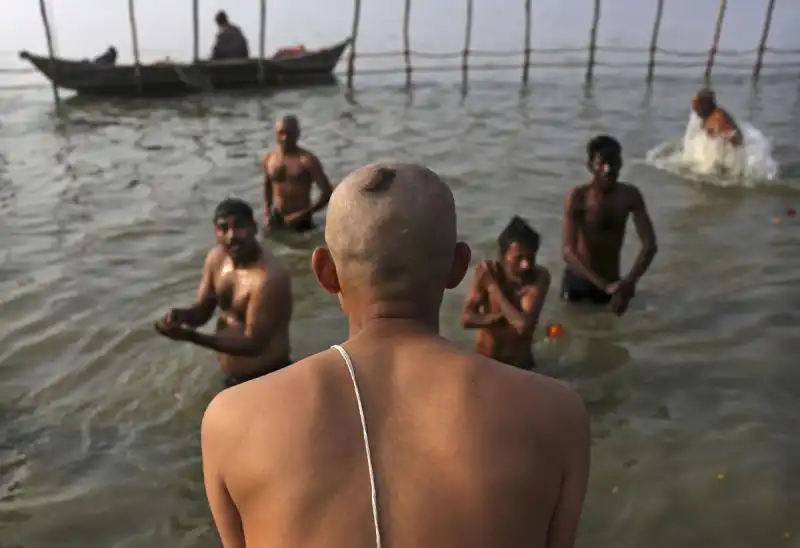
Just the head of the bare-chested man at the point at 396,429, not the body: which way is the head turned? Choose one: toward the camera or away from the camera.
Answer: away from the camera

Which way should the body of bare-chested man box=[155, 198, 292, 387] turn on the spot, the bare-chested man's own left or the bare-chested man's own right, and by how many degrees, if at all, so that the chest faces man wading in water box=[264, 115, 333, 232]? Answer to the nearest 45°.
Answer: approximately 135° to the bare-chested man's own right

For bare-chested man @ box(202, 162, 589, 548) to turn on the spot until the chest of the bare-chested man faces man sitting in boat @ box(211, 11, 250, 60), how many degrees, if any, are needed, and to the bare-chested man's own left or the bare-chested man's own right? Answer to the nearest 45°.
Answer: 0° — they already face them

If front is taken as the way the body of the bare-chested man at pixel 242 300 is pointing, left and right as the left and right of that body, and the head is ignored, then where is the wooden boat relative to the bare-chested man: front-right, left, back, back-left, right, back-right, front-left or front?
back-right

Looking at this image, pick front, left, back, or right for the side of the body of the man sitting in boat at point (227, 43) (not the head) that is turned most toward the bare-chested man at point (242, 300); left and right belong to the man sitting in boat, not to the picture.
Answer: left

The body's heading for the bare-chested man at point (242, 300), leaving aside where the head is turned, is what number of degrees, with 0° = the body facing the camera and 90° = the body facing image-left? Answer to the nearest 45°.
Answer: approximately 45°

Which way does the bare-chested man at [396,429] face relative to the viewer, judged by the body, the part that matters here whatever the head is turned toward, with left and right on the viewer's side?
facing away from the viewer

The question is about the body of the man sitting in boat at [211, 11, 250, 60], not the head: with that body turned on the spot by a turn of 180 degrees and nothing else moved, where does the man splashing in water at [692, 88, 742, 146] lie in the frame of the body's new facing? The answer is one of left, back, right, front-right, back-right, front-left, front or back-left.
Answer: front-right

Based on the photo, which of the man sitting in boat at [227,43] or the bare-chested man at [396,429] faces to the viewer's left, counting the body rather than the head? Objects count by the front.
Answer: the man sitting in boat

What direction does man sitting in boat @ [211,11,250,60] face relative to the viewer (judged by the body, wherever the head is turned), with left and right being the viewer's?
facing to the left of the viewer

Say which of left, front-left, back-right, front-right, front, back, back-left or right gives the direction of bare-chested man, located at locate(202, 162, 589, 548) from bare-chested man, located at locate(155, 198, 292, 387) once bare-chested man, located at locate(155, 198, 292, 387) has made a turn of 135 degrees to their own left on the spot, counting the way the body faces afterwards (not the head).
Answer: right
